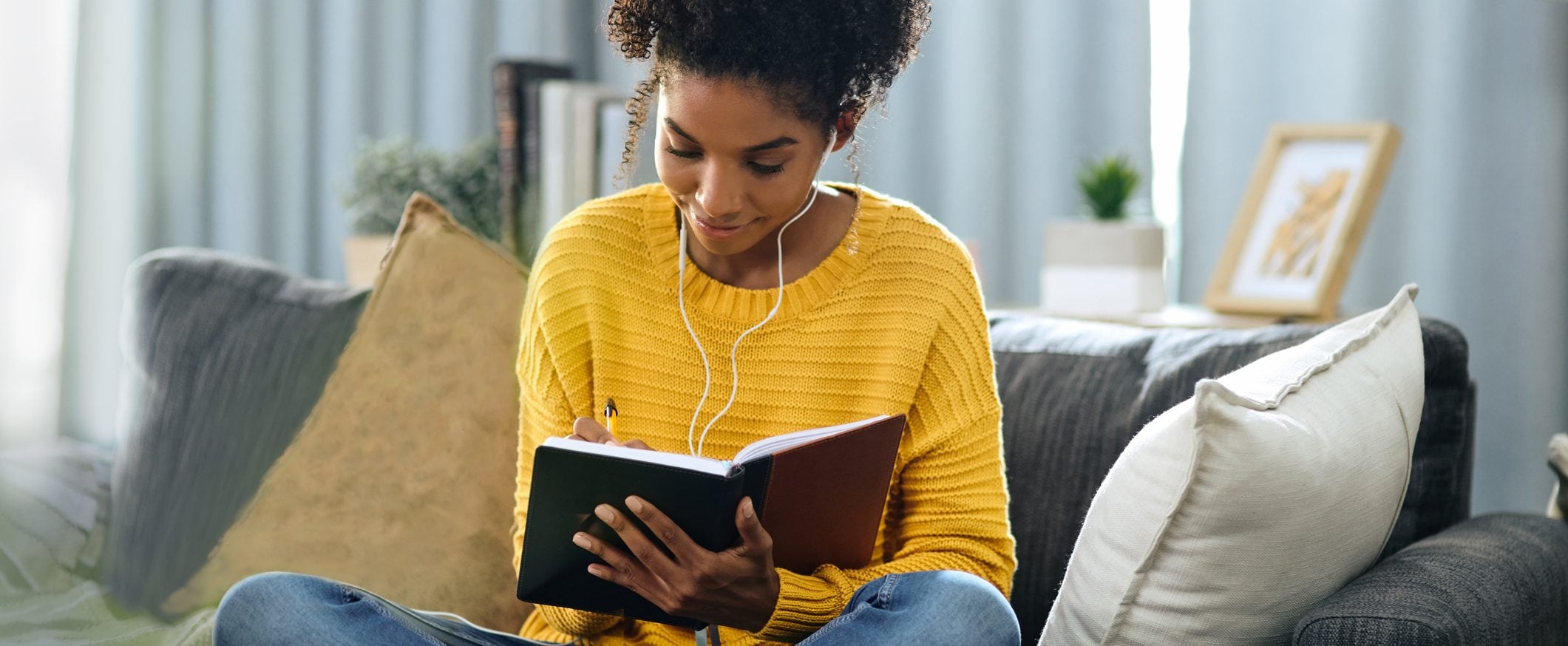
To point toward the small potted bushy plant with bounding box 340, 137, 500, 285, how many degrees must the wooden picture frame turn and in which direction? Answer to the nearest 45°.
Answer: approximately 45° to its right

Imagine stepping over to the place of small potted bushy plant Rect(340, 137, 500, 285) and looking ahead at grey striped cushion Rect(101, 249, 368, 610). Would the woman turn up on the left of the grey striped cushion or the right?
left

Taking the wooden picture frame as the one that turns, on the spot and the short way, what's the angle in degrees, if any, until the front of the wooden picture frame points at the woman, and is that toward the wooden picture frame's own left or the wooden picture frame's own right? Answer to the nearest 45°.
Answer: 0° — it already faces them

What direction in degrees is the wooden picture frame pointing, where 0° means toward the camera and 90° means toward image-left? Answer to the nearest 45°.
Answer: approximately 45°
